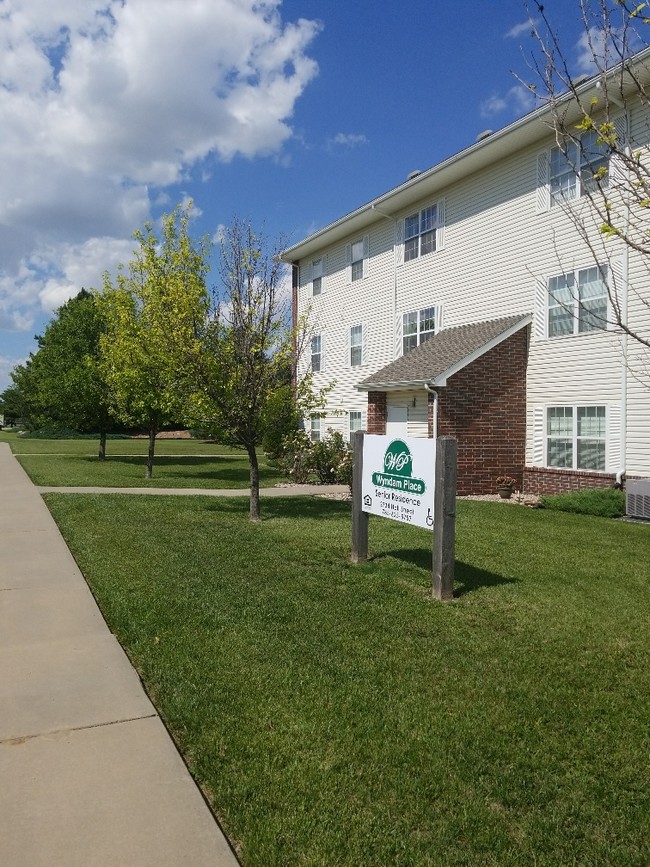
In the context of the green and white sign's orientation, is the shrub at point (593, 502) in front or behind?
behind

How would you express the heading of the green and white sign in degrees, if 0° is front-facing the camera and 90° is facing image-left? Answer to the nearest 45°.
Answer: approximately 45°

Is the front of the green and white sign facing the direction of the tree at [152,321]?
no

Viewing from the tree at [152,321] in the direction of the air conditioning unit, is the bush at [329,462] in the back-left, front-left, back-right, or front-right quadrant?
front-left

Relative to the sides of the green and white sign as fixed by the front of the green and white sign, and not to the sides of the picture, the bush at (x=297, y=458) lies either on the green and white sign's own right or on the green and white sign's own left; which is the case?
on the green and white sign's own right

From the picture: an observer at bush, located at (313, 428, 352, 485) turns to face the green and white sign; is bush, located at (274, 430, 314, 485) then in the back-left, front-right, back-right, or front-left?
back-right

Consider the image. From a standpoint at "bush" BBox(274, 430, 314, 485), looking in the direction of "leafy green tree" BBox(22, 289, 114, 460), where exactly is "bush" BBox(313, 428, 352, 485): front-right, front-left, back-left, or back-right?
back-right

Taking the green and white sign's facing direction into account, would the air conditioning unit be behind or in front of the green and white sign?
behind

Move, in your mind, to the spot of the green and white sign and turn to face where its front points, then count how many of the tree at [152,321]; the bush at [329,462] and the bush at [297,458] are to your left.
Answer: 0

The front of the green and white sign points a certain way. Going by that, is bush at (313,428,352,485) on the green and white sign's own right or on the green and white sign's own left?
on the green and white sign's own right

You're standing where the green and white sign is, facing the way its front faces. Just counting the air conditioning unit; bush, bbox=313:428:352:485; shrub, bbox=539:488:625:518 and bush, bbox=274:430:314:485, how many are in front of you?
0

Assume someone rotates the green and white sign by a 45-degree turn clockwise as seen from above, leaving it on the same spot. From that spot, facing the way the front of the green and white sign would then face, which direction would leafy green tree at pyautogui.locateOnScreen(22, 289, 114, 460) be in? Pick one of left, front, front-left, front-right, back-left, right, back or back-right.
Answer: front-right
